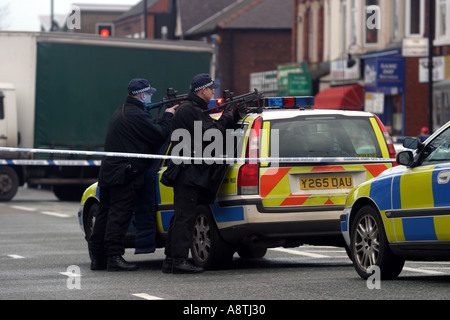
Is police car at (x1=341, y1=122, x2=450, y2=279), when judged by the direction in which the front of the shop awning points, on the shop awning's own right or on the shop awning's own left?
on the shop awning's own left

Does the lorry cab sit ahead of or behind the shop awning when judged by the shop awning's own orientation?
ahead

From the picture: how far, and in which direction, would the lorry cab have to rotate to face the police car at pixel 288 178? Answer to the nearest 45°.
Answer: approximately 90° to its left

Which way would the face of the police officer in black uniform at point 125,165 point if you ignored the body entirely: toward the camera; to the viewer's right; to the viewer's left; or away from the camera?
to the viewer's right

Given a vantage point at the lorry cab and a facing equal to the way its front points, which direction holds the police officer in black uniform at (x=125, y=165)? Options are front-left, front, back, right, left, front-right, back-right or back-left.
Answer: left

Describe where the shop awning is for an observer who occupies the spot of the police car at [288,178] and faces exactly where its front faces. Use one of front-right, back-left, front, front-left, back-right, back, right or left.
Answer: front-right

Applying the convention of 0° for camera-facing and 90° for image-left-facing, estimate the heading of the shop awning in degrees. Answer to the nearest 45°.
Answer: approximately 45°

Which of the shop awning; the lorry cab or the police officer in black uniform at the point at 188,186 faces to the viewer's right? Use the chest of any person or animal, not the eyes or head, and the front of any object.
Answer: the police officer in black uniform

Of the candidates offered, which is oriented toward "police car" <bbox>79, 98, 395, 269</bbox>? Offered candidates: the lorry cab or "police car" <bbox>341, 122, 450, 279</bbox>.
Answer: "police car" <bbox>341, 122, 450, 279</bbox>

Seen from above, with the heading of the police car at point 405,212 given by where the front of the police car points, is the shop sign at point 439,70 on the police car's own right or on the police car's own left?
on the police car's own right

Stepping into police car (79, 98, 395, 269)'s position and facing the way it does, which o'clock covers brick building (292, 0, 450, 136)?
The brick building is roughly at 2 o'clock from the police car.

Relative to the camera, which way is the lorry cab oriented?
to the viewer's left

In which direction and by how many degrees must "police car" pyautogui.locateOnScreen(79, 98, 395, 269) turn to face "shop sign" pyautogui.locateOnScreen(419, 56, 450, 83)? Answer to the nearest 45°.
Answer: approximately 45° to its right

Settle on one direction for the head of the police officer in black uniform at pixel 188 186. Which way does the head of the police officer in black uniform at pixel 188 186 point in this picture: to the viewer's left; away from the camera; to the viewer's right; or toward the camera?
to the viewer's right

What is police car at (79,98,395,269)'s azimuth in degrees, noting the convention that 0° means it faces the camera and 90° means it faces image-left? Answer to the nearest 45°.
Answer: approximately 135°
